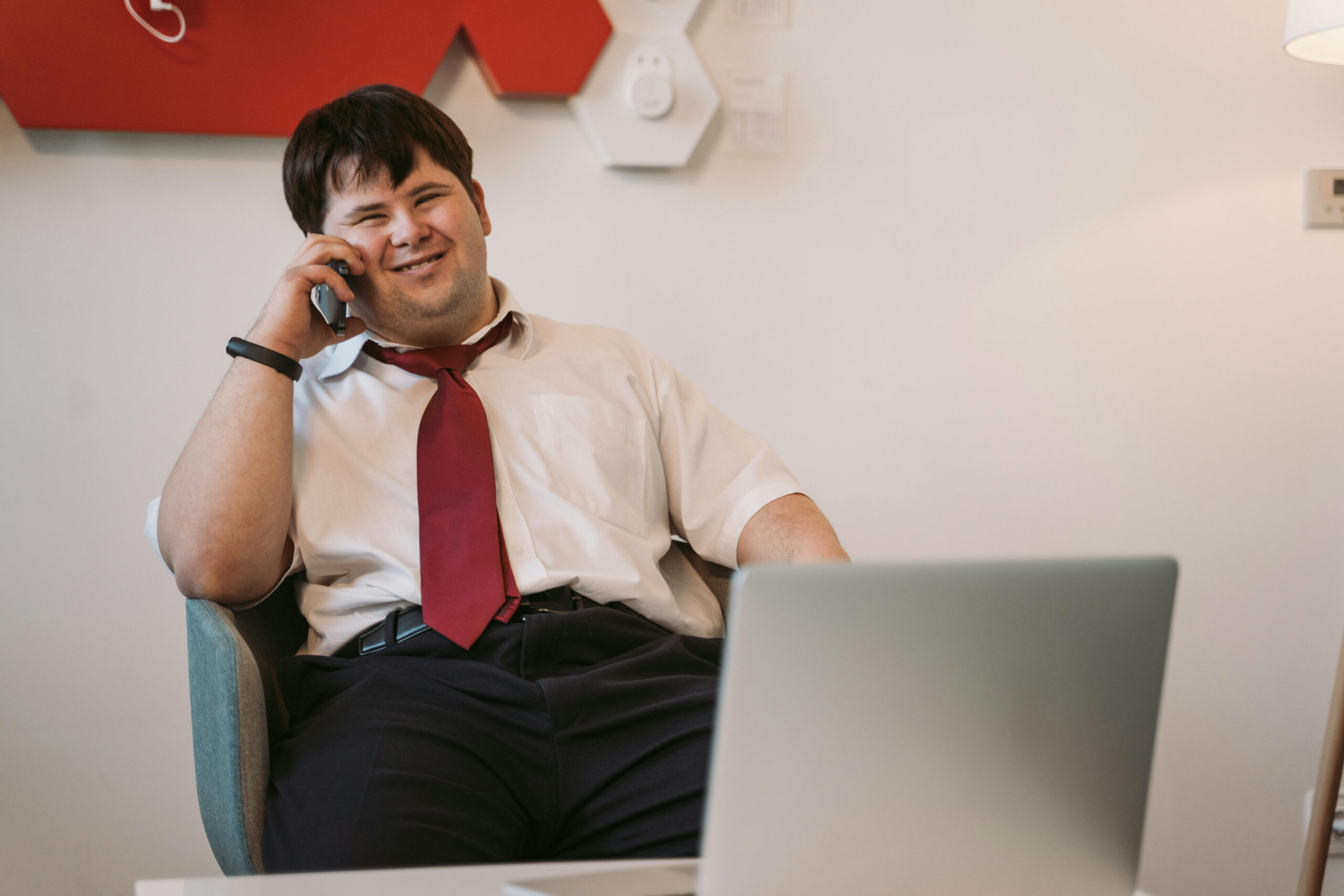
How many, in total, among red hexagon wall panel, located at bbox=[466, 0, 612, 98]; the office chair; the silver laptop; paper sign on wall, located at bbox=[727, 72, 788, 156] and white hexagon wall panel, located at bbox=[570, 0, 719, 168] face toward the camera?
4

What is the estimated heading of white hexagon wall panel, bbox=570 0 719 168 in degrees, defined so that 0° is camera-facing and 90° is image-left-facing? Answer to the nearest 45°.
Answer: approximately 0°

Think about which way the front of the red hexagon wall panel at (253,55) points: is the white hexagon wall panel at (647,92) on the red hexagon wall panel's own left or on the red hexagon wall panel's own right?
on the red hexagon wall panel's own left

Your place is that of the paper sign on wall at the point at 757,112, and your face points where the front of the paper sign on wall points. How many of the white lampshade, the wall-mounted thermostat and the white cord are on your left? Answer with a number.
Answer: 2

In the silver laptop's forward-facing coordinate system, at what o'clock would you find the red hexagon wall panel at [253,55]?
The red hexagon wall panel is roughly at 12 o'clock from the silver laptop.

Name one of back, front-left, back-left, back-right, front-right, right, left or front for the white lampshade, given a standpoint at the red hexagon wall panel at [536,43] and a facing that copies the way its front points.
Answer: left

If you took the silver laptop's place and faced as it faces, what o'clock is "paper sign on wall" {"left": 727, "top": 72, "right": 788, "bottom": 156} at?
The paper sign on wall is roughly at 1 o'clock from the silver laptop.
